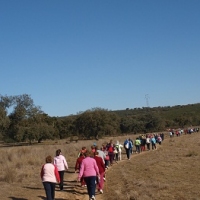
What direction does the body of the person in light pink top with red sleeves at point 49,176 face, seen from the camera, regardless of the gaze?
away from the camera
